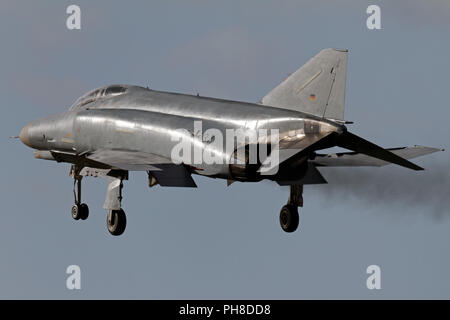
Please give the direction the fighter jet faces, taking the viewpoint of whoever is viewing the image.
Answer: facing away from the viewer and to the left of the viewer
